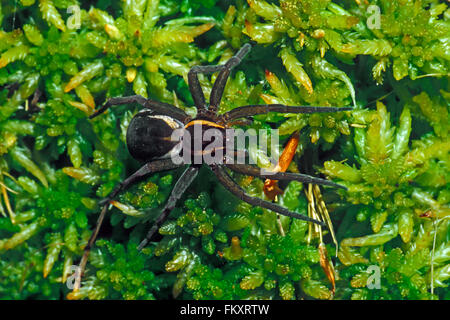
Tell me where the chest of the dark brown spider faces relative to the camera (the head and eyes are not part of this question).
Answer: to the viewer's right
